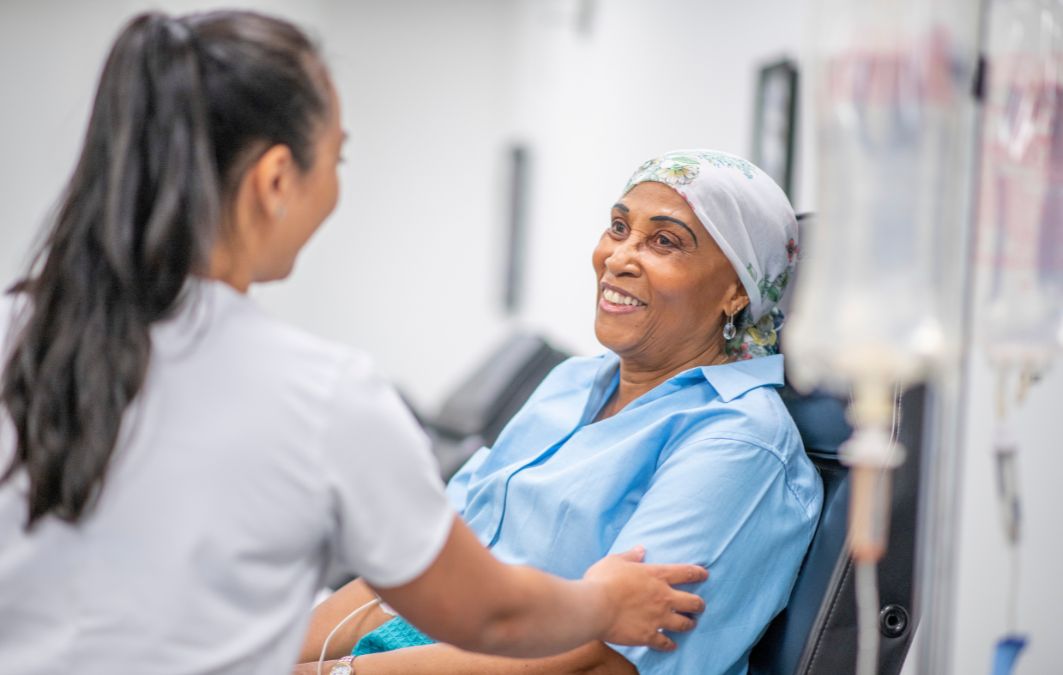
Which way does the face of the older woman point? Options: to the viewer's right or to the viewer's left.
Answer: to the viewer's left

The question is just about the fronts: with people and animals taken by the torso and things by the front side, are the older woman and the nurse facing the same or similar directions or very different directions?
very different directions

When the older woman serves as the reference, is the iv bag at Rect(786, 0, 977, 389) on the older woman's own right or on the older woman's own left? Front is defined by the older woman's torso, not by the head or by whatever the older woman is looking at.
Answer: on the older woman's own left

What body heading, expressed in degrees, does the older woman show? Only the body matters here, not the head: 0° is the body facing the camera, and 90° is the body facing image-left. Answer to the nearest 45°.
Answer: approximately 45°

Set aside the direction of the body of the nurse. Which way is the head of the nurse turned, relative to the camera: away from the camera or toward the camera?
away from the camera

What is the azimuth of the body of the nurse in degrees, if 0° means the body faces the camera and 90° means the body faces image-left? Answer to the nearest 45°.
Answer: approximately 225°
